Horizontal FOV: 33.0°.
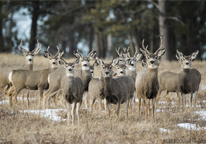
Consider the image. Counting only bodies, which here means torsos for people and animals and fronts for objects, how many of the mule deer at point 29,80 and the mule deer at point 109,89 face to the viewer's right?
1

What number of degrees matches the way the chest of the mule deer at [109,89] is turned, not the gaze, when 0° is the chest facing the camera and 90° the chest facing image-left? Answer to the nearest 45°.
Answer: approximately 45°

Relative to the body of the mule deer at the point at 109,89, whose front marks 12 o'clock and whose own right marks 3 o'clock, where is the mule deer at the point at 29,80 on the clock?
the mule deer at the point at 29,80 is roughly at 3 o'clock from the mule deer at the point at 109,89.

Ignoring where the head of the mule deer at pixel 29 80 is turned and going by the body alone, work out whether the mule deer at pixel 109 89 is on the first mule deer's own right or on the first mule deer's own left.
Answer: on the first mule deer's own right

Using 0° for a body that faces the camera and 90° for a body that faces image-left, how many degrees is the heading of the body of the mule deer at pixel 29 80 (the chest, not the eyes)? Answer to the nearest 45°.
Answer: approximately 270°

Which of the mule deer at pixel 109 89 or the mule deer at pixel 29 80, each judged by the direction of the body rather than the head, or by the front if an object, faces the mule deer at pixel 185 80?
the mule deer at pixel 29 80

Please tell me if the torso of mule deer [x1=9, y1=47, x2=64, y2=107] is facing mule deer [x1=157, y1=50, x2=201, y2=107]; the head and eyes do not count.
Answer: yes
